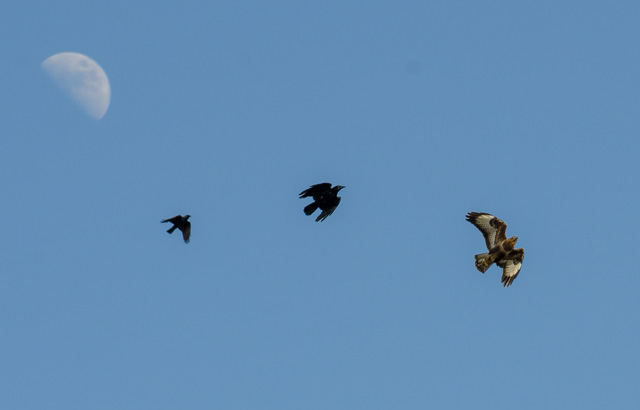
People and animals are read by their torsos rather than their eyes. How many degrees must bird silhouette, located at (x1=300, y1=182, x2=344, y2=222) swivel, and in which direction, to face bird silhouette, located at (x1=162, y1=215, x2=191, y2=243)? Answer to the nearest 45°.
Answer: approximately 180°

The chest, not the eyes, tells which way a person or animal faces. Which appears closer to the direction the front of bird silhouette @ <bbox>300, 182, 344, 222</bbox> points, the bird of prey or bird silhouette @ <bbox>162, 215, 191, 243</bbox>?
the bird of prey

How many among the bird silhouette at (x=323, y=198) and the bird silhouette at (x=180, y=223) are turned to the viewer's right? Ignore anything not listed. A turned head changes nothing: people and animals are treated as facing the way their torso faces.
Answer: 2

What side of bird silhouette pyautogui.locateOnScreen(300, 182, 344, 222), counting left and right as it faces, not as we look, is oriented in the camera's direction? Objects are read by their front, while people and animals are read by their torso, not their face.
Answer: right

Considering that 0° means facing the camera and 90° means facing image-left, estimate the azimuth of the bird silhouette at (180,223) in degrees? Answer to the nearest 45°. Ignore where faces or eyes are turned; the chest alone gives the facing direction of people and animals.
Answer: approximately 270°

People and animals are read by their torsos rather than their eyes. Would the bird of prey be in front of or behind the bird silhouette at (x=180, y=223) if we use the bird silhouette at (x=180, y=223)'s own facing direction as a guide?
in front

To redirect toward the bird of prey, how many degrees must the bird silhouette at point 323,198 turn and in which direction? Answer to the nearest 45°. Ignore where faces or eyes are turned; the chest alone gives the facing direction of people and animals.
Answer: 0° — it already faces it
